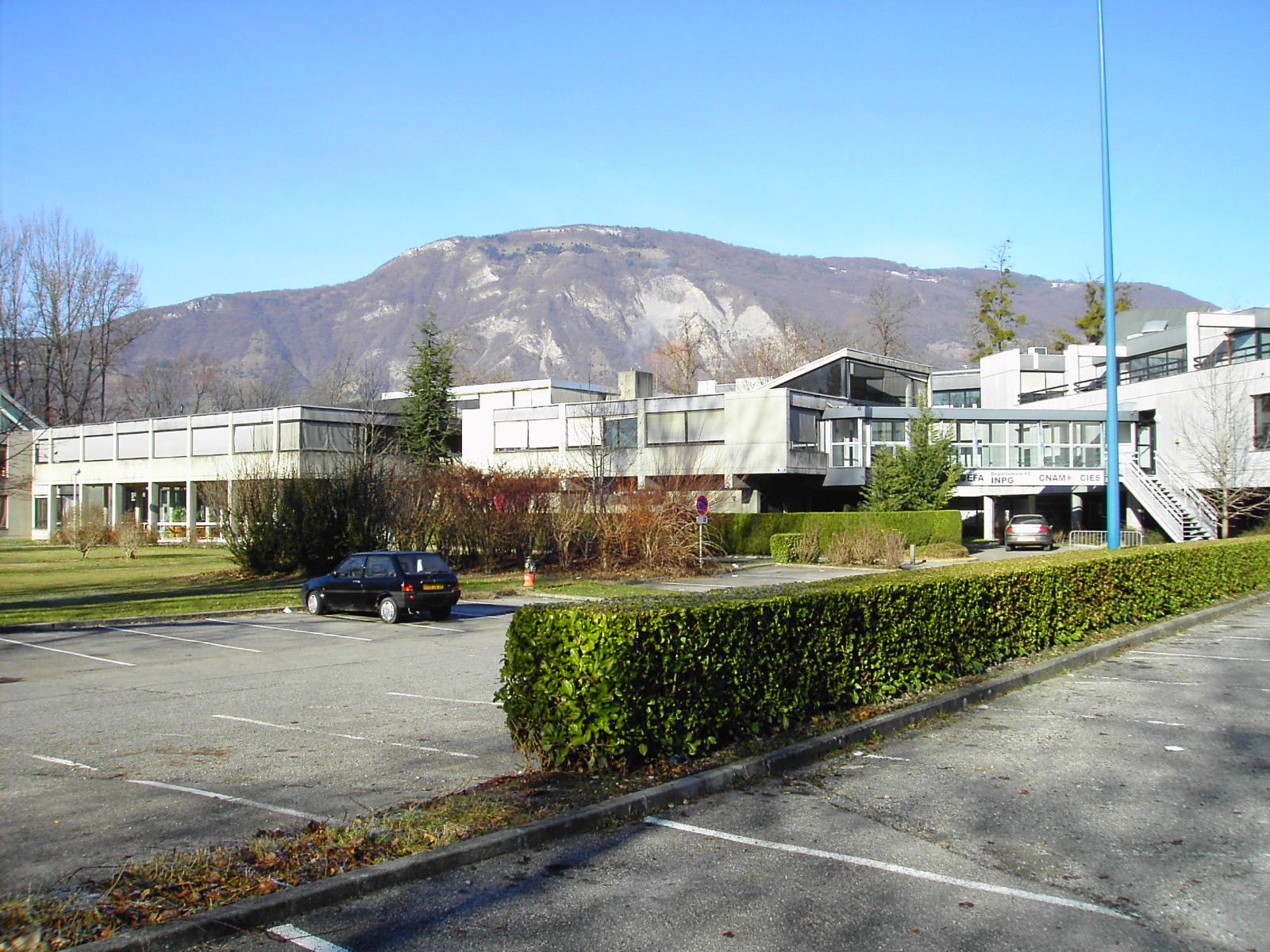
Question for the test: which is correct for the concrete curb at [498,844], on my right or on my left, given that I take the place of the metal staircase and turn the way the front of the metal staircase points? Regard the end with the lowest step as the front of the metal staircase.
on my right

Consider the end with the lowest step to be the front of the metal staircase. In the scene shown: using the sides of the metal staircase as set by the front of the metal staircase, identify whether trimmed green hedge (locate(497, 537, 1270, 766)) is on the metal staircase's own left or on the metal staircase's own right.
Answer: on the metal staircase's own right

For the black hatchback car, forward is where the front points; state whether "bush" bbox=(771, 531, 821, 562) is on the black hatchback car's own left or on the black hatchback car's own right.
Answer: on the black hatchback car's own right

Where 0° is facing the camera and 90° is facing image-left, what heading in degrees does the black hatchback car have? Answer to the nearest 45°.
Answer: approximately 135°

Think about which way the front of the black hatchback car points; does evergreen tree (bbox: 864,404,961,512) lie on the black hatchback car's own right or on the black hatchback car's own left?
on the black hatchback car's own right

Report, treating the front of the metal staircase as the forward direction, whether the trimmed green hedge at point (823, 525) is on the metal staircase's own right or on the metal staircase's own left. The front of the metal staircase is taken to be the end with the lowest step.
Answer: on the metal staircase's own right

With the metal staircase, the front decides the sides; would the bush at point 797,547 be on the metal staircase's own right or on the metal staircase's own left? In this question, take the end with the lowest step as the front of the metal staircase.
on the metal staircase's own right

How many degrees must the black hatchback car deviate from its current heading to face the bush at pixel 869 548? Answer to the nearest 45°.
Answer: approximately 90° to its right

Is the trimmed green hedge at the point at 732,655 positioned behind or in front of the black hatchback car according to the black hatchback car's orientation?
behind

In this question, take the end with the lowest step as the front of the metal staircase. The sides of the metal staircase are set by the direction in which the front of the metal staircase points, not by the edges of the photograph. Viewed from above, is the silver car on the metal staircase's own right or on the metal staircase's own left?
on the metal staircase's own right

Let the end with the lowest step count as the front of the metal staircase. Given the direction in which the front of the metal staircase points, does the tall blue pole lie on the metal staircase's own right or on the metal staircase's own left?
on the metal staircase's own right

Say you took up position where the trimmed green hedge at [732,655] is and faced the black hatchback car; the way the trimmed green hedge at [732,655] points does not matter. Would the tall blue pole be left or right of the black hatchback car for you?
right

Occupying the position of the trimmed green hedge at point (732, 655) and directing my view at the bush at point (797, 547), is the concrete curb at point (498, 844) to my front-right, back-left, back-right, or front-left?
back-left

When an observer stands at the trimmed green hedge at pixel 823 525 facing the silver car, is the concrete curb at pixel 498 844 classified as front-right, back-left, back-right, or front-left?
back-right

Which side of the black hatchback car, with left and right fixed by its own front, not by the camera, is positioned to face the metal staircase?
right

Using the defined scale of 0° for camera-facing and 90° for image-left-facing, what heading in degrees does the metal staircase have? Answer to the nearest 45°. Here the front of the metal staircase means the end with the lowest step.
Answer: approximately 315°
